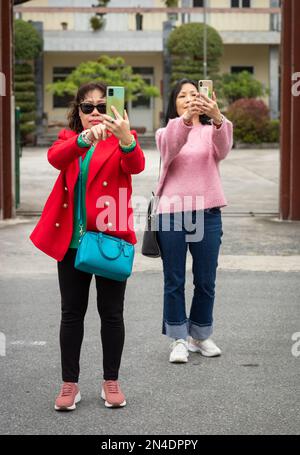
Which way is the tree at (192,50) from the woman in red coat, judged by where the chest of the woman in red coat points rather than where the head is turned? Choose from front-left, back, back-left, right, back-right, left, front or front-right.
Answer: back

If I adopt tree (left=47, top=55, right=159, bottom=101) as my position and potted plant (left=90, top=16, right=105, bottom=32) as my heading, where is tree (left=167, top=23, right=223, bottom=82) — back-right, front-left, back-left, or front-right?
front-right

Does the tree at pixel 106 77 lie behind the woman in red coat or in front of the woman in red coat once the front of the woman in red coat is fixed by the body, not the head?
behind

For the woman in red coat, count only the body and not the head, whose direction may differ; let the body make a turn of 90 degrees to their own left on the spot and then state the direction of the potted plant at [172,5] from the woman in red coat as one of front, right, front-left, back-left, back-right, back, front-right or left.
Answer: left

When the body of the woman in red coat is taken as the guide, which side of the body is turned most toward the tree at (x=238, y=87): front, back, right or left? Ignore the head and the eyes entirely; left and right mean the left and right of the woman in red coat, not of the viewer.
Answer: back

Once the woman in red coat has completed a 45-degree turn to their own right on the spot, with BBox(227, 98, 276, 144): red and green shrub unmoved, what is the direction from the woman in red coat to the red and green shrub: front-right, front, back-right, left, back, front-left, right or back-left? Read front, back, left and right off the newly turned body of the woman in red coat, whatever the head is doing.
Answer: back-right

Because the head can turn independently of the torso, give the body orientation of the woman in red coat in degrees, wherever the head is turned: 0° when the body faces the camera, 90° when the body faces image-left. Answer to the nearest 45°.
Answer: approximately 0°

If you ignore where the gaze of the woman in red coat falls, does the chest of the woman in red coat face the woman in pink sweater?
no

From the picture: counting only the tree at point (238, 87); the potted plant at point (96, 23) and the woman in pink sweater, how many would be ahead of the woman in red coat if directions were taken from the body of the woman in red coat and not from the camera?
0

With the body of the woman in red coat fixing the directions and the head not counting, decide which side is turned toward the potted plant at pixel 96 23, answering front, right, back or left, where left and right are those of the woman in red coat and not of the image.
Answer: back
